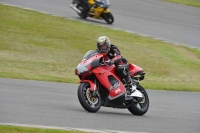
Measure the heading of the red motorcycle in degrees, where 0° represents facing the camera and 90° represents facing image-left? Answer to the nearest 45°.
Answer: approximately 45°

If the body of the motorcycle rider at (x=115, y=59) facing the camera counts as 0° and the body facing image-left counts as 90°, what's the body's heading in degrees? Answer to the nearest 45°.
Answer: approximately 45°

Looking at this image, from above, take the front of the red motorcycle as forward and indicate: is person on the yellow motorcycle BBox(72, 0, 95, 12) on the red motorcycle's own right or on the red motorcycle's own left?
on the red motorcycle's own right

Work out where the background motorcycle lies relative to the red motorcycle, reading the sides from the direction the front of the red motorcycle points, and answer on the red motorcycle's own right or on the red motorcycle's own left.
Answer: on the red motorcycle's own right

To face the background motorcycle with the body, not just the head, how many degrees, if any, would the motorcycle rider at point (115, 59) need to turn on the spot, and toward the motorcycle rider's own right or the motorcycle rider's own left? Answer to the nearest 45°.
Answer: approximately 135° to the motorcycle rider's own right
